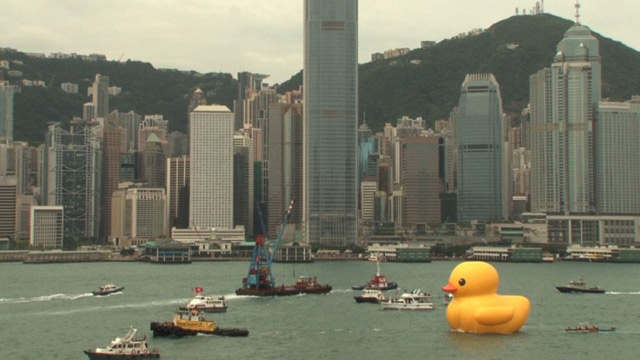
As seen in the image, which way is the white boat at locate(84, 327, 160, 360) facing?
to the viewer's left

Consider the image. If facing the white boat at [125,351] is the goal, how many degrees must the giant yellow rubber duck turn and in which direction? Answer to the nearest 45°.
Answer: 0° — it already faces it

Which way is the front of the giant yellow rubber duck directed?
to the viewer's left

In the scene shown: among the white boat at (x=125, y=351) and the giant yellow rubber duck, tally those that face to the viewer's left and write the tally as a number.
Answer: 2

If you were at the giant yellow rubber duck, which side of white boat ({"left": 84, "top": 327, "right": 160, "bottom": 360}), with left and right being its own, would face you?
back
